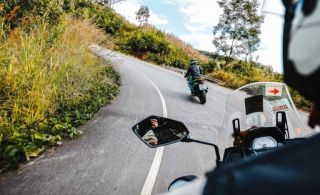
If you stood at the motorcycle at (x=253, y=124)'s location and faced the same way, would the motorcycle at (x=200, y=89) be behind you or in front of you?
in front

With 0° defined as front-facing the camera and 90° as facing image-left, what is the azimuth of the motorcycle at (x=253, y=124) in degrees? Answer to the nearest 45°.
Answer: approximately 180°
